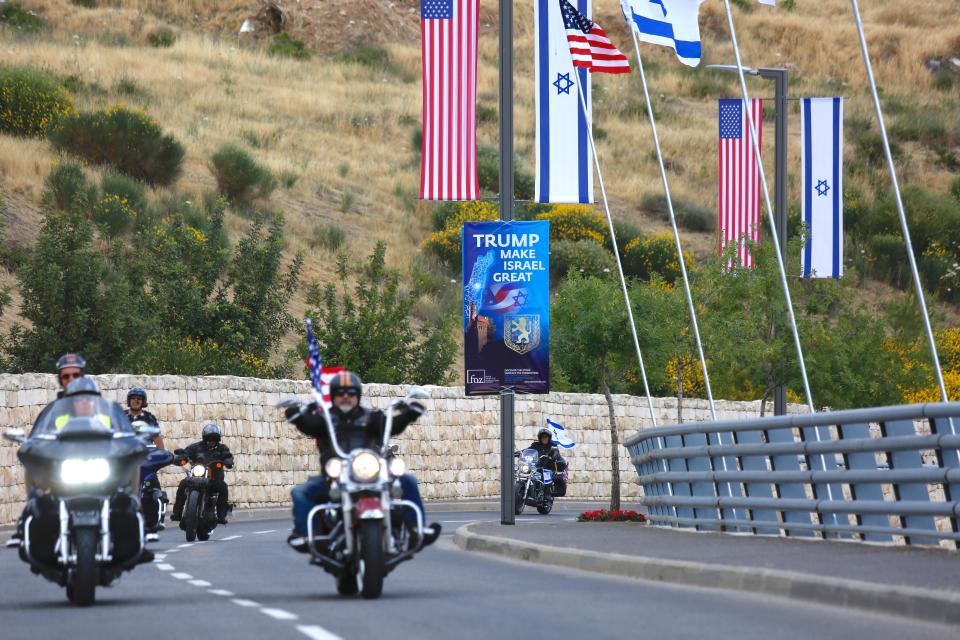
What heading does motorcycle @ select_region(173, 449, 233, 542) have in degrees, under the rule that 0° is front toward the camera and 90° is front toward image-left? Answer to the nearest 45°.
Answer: approximately 0°

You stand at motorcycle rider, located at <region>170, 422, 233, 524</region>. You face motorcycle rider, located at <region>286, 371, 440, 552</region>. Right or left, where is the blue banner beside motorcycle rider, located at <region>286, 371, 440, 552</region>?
left

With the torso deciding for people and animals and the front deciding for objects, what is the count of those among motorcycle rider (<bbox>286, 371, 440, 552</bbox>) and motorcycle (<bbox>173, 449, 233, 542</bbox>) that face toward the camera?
2
